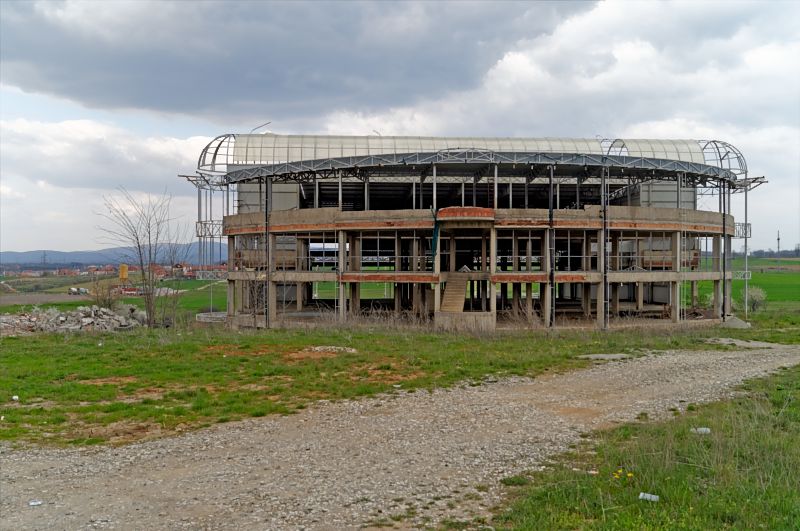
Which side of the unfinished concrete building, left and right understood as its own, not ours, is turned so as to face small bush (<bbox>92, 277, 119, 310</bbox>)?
right

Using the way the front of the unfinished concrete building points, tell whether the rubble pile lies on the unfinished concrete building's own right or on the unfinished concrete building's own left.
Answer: on the unfinished concrete building's own right

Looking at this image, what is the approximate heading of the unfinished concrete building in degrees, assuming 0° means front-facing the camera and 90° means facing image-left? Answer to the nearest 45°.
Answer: approximately 0°
